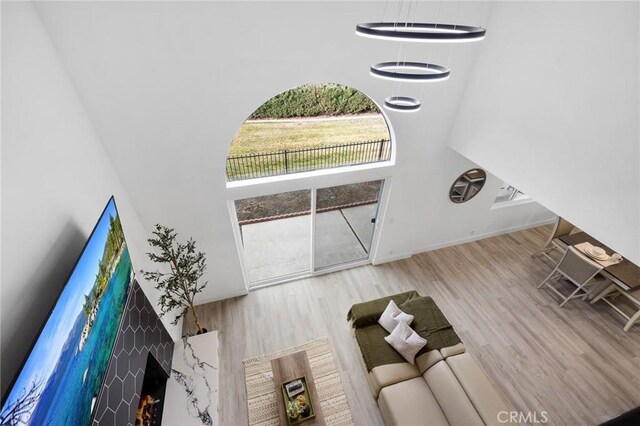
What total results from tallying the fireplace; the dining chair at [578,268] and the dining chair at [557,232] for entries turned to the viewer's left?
0

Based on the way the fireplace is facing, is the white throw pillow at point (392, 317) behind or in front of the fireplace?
in front

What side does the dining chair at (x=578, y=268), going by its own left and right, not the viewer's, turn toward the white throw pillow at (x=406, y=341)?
back

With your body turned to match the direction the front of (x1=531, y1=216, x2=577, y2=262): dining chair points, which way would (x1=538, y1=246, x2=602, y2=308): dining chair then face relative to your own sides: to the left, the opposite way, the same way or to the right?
the same way

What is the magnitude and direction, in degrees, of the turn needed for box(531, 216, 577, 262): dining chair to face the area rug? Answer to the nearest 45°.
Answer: approximately 90° to its right

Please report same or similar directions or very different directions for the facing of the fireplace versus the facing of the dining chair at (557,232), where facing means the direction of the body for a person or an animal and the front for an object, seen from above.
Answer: same or similar directions

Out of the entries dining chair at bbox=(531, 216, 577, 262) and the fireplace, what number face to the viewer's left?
0

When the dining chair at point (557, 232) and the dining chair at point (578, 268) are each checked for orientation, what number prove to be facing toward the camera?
0

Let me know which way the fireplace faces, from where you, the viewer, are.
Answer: facing the viewer and to the right of the viewer

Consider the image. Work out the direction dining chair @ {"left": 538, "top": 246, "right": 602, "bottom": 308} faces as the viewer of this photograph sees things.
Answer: facing away from the viewer and to the right of the viewer
